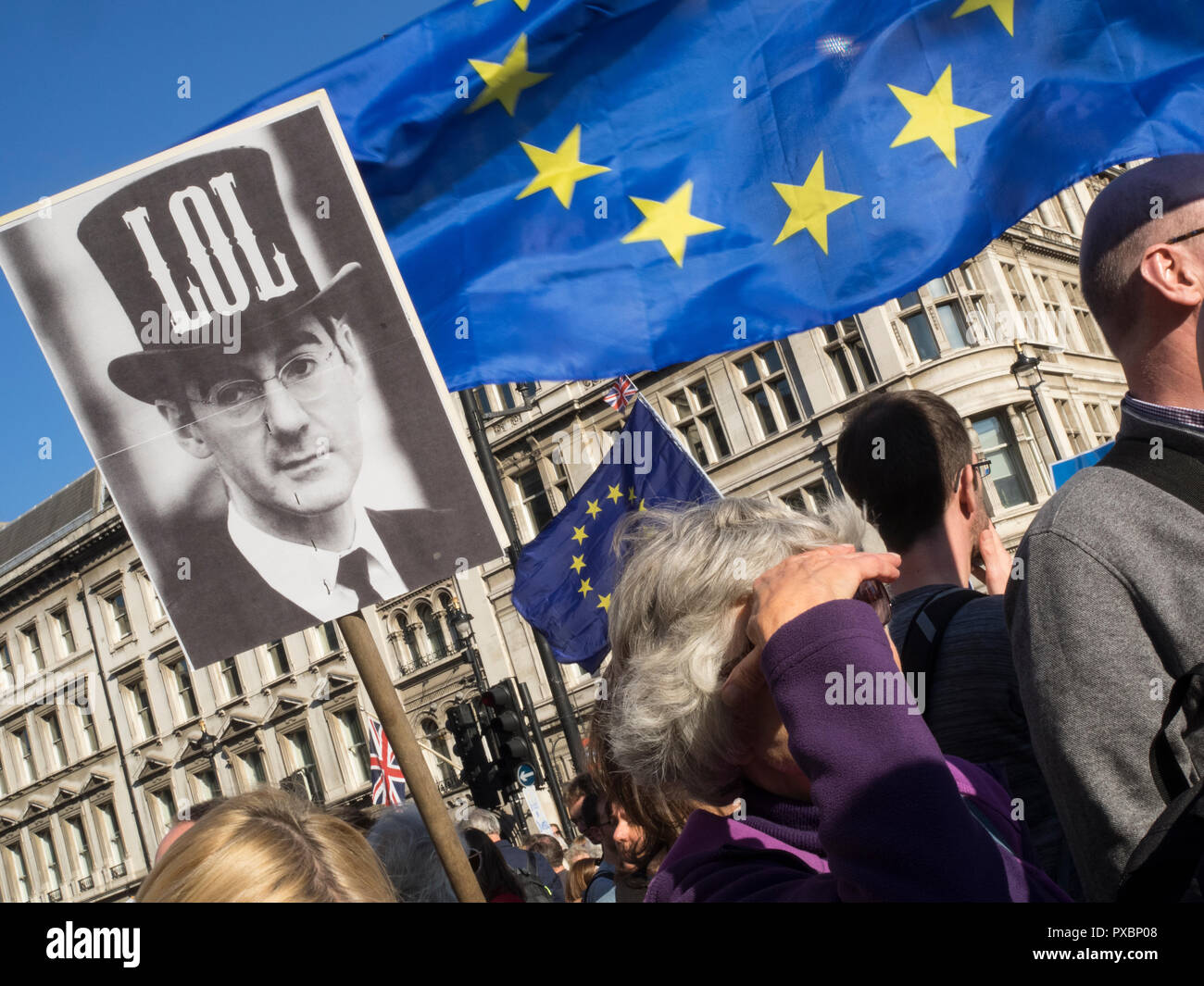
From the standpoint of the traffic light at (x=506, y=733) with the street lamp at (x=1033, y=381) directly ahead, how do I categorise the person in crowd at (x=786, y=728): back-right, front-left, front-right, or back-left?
back-right

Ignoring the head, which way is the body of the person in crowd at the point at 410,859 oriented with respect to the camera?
away from the camera

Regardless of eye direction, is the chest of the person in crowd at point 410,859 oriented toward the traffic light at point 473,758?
yes

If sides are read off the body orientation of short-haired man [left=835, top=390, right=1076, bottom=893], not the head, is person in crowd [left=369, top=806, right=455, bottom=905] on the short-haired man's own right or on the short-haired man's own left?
on the short-haired man's own left

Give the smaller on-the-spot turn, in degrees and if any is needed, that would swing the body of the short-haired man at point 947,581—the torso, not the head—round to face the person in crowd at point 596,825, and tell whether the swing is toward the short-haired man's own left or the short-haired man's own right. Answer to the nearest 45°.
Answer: approximately 90° to the short-haired man's own left

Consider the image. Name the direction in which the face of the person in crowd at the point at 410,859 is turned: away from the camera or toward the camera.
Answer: away from the camera

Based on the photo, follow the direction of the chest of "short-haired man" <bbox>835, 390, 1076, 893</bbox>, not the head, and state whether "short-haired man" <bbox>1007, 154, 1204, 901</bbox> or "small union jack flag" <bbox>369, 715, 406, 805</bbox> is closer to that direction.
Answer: the small union jack flag

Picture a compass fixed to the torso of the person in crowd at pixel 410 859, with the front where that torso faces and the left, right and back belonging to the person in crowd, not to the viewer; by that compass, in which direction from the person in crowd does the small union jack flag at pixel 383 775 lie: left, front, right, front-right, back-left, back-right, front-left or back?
front

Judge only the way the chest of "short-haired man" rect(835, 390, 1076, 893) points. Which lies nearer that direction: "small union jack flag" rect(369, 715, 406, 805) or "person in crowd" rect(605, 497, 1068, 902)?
the small union jack flag

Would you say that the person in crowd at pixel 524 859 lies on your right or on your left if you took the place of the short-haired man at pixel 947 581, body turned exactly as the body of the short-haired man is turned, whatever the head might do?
on your left

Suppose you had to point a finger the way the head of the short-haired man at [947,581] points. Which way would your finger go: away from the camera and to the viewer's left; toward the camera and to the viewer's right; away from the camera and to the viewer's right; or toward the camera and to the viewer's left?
away from the camera and to the viewer's right

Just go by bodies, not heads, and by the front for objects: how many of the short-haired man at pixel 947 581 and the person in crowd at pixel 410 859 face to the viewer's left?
0
